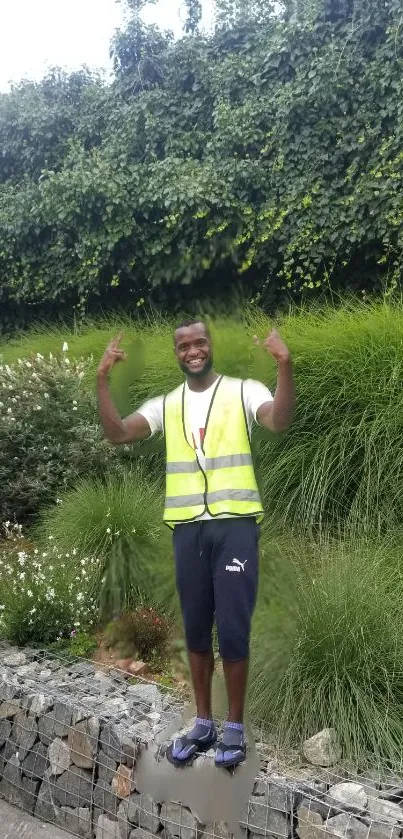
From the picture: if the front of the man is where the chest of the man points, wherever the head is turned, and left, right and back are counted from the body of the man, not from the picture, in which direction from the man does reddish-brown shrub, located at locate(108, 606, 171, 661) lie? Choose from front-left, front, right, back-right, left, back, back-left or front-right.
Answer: back

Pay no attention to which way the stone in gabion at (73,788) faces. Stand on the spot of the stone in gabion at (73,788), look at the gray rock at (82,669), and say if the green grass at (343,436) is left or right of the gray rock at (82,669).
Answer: right

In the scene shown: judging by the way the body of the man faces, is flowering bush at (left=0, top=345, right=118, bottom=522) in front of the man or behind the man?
behind

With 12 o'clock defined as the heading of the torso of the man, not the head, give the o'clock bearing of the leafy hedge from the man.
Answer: The leafy hedge is roughly at 6 o'clock from the man.

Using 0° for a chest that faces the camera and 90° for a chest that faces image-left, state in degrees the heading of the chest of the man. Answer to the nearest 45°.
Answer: approximately 0°

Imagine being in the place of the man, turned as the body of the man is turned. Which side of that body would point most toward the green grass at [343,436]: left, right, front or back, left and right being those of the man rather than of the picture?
back

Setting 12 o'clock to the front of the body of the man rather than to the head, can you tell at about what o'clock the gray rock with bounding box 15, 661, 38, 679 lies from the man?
The gray rock is roughly at 5 o'clock from the man.

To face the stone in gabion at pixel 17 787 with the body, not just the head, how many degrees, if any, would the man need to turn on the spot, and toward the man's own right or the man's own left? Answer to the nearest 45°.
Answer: approximately 135° to the man's own right
